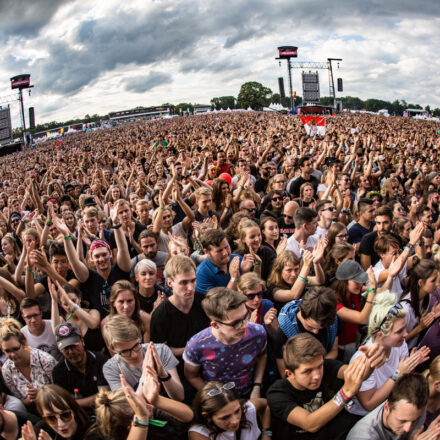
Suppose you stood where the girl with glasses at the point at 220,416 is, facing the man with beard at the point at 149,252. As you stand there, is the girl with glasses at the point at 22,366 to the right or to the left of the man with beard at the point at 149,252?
left

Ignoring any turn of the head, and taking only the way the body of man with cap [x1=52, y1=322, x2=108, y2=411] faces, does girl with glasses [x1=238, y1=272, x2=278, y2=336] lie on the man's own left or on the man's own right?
on the man's own left

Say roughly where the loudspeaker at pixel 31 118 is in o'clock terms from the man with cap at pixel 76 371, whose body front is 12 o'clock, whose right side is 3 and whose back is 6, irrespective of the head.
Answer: The loudspeaker is roughly at 6 o'clock from the man with cap.
